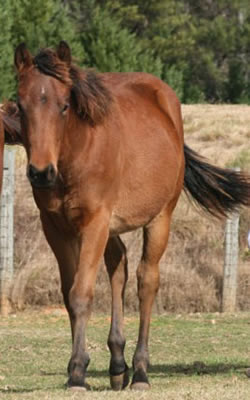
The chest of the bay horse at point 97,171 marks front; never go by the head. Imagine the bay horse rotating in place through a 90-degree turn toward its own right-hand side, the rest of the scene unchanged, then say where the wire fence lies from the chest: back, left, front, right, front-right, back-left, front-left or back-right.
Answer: front-right

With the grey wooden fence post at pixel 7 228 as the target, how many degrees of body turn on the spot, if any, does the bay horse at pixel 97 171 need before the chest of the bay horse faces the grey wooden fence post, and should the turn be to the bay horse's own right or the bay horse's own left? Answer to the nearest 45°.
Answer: approximately 135° to the bay horse's own right

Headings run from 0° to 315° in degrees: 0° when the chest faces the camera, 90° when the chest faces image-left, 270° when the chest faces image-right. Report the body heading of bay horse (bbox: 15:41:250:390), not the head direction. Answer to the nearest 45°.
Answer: approximately 45°
